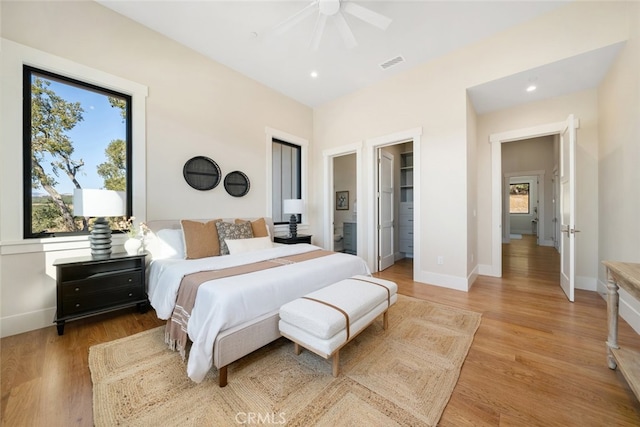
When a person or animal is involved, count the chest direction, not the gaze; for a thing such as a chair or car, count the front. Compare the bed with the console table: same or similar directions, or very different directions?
very different directions

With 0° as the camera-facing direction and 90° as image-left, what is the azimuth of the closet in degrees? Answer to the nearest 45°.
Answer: approximately 45°

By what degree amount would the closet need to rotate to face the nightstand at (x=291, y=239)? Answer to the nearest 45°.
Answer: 0° — it already faces it

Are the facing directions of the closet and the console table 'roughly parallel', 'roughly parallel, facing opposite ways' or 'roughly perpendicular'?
roughly perpendicular

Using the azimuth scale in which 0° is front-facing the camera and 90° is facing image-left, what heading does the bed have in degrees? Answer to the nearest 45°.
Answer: approximately 315°

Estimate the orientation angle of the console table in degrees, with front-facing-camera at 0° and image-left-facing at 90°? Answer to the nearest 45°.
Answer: approximately 90°

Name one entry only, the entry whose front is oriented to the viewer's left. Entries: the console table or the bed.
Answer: the console table

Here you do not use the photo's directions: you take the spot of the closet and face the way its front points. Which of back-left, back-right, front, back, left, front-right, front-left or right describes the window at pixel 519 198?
back

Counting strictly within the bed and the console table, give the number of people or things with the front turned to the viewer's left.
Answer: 1

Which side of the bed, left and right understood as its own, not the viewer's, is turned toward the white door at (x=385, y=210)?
left
